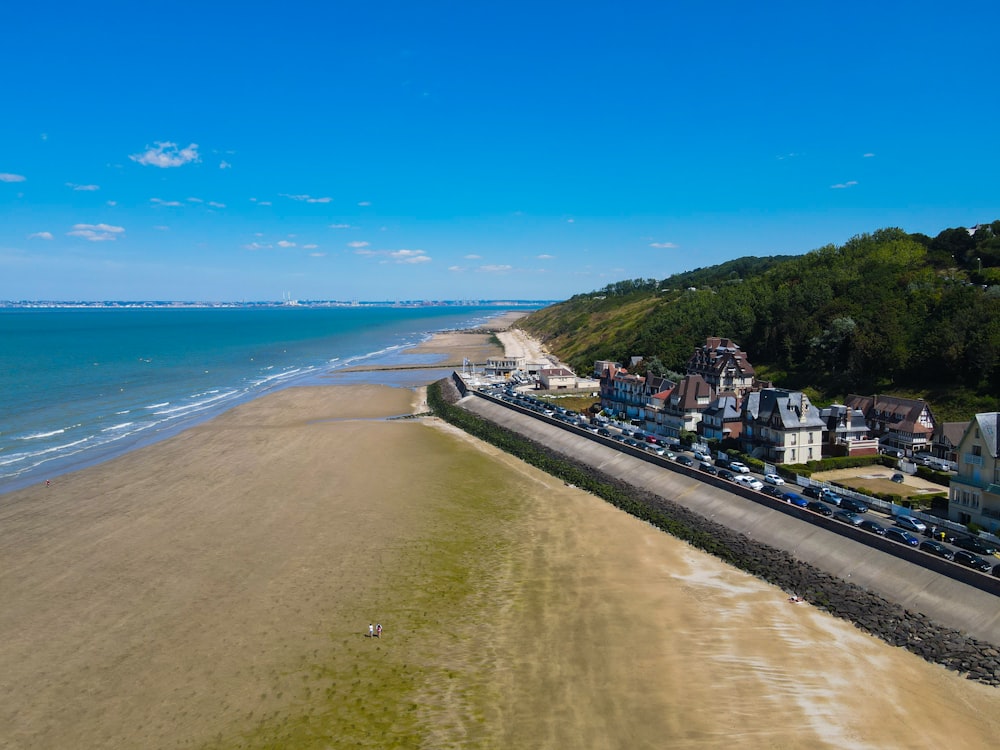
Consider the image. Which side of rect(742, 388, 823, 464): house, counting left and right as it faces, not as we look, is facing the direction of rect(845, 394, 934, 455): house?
back

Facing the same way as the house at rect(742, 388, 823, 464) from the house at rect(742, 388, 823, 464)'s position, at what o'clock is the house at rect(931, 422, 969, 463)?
the house at rect(931, 422, 969, 463) is roughly at 7 o'clock from the house at rect(742, 388, 823, 464).

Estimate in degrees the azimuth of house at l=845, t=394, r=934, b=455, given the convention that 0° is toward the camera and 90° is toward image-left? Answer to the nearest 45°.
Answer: approximately 45°

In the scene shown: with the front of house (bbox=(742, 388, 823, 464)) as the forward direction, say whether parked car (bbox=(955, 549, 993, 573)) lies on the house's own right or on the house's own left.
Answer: on the house's own left

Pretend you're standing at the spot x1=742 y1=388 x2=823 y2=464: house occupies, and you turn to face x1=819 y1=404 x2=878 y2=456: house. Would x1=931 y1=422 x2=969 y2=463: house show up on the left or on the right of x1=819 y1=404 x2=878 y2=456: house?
right

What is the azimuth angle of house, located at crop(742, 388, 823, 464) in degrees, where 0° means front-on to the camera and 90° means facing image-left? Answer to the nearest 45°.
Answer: approximately 45°

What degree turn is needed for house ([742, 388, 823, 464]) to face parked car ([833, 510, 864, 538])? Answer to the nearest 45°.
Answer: approximately 45° to its left

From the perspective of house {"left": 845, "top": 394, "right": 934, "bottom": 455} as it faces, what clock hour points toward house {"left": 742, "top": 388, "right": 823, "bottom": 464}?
house {"left": 742, "top": 388, "right": 823, "bottom": 464} is roughly at 12 o'clock from house {"left": 845, "top": 394, "right": 934, "bottom": 455}.

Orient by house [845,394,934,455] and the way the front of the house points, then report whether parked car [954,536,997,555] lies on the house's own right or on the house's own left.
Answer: on the house's own left
